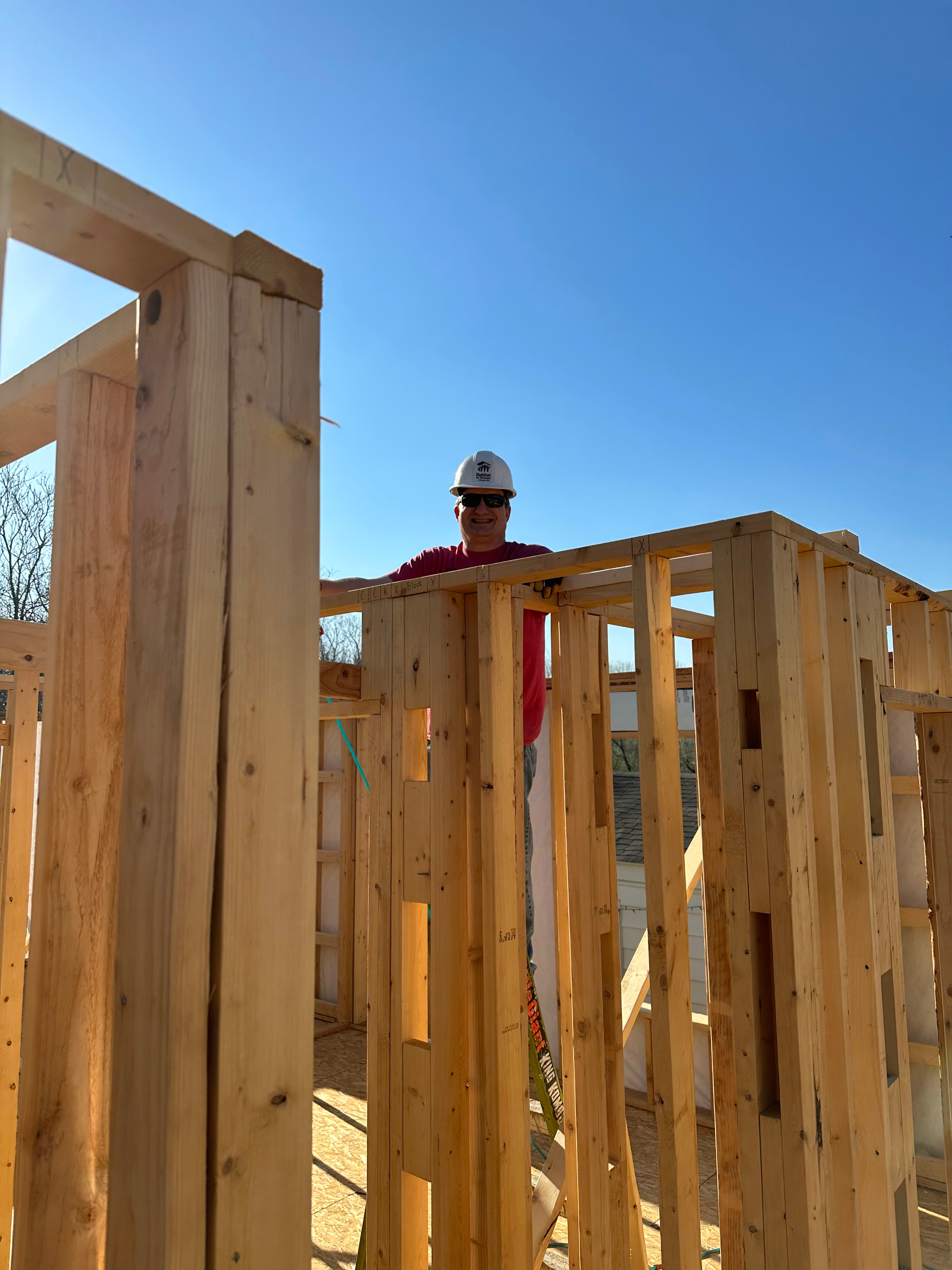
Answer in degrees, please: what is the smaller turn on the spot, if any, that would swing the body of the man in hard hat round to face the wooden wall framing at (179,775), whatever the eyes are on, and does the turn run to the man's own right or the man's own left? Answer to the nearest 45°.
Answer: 0° — they already face it

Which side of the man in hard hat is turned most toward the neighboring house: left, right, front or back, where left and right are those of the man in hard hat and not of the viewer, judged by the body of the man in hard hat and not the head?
back

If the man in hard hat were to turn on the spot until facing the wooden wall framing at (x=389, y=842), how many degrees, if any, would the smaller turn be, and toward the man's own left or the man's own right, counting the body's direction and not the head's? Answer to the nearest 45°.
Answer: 0° — they already face it

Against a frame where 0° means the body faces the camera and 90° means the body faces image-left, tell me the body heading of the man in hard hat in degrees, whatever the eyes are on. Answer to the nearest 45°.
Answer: approximately 0°
